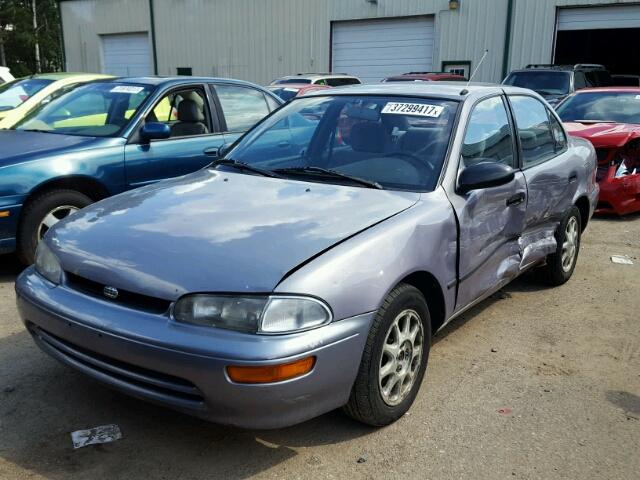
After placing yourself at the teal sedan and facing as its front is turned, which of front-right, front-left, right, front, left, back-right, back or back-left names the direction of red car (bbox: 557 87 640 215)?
back-left

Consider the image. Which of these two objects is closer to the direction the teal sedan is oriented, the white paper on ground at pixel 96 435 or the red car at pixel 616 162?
the white paper on ground

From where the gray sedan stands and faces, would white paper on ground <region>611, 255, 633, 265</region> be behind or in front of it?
behind

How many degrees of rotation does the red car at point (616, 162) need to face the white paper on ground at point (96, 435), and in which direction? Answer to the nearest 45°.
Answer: approximately 45° to its left

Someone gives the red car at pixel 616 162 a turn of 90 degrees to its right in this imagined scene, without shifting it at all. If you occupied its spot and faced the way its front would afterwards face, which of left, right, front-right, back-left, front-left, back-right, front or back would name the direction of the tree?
front

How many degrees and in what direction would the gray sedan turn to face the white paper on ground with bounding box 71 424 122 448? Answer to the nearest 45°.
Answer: approximately 45° to its right
